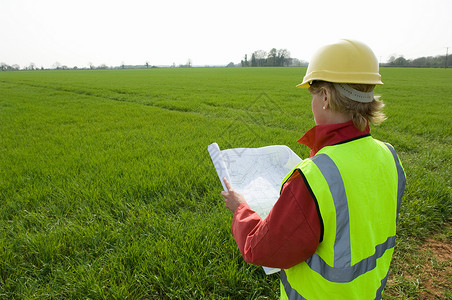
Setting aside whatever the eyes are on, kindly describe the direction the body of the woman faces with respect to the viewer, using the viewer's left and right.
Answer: facing away from the viewer and to the left of the viewer

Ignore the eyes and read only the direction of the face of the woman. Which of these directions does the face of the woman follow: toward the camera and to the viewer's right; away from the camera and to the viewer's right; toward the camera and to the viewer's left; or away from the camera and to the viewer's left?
away from the camera and to the viewer's left
